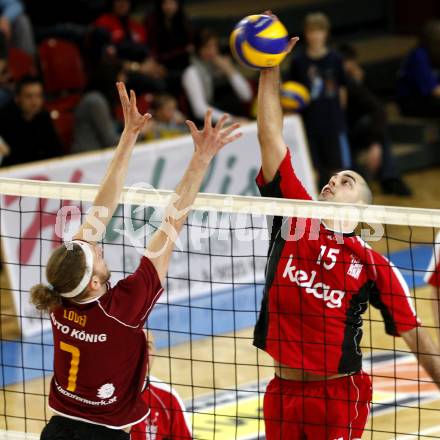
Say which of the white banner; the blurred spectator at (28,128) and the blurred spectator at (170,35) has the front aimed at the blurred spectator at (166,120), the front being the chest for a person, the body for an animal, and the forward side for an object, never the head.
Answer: the blurred spectator at (170,35)

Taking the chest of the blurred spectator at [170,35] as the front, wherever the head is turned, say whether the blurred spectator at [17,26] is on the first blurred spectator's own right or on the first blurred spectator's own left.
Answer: on the first blurred spectator's own right

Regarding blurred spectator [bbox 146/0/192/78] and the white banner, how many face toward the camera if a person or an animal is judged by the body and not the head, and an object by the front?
2

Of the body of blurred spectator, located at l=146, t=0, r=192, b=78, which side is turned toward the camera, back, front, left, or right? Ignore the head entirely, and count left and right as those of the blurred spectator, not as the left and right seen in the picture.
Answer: front

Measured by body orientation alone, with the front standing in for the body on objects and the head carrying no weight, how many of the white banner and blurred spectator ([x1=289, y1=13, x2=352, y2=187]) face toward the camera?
2

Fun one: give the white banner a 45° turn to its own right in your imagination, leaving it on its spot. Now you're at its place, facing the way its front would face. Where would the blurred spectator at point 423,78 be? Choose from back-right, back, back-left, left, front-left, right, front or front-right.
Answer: back

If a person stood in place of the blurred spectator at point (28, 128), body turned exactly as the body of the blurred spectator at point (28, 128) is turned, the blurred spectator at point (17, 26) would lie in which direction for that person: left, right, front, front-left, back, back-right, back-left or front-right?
back

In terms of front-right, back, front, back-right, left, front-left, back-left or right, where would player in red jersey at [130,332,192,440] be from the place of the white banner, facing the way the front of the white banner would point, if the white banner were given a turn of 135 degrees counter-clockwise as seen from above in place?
back-right

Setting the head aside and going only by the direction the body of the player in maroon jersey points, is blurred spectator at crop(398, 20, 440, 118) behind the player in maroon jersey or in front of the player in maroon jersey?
in front

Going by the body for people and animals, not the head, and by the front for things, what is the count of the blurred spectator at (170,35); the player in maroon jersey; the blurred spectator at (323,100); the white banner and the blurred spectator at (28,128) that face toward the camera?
4

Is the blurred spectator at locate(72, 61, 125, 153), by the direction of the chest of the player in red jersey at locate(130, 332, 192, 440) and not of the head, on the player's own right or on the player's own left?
on the player's own right

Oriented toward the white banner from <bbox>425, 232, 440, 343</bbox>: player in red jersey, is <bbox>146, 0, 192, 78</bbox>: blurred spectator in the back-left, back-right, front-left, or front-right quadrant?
front-right

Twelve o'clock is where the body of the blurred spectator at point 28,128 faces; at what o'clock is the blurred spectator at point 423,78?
the blurred spectator at point 423,78 is roughly at 8 o'clock from the blurred spectator at point 28,128.

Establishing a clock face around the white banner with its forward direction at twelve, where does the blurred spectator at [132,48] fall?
The blurred spectator is roughly at 6 o'clock from the white banner.

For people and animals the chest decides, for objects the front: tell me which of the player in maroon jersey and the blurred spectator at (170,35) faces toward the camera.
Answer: the blurred spectator

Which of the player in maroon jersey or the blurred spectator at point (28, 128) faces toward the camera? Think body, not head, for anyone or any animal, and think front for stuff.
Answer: the blurred spectator
